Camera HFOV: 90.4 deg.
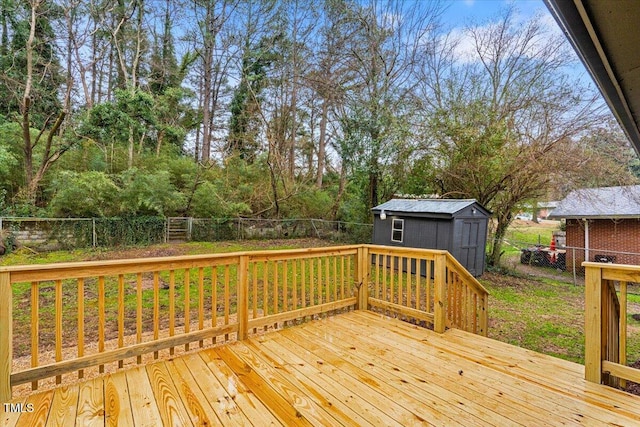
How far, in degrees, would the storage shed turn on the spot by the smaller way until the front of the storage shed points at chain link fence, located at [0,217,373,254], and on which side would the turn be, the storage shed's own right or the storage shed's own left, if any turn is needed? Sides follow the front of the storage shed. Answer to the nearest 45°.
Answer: approximately 135° to the storage shed's own right

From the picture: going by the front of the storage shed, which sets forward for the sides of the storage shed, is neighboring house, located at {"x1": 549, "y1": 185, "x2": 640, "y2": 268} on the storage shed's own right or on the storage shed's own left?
on the storage shed's own left

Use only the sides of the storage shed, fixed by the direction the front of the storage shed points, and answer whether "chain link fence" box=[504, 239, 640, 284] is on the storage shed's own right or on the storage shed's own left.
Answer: on the storage shed's own left

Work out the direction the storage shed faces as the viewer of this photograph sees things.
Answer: facing the viewer and to the right of the viewer
